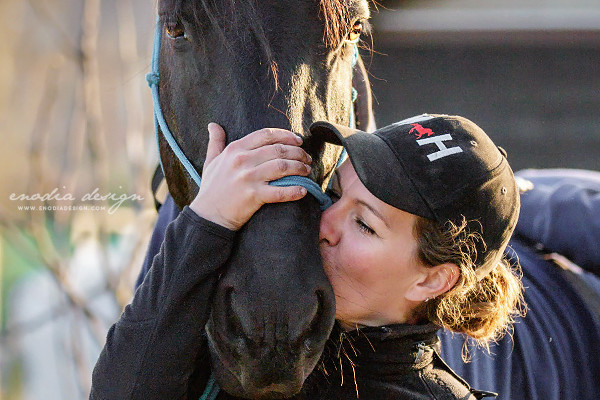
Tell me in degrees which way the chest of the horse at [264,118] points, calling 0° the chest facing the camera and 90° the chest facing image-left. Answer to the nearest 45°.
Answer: approximately 0°

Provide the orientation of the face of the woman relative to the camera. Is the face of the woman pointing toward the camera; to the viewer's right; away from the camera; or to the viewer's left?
to the viewer's left
